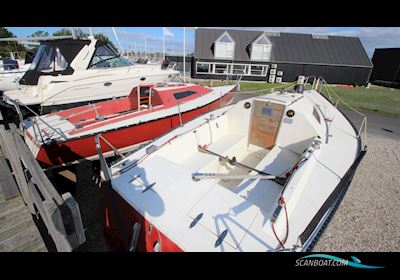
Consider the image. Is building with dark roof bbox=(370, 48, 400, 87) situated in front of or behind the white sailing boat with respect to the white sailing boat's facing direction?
in front

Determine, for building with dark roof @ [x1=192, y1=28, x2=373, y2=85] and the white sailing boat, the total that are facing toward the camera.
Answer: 1

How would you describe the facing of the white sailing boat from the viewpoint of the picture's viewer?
facing away from the viewer and to the right of the viewer

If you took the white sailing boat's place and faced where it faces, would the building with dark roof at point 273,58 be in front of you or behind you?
in front

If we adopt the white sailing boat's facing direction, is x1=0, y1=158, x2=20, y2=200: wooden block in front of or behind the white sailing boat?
behind

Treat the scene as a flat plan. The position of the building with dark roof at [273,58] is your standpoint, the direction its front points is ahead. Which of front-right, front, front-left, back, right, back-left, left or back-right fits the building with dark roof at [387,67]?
back-left

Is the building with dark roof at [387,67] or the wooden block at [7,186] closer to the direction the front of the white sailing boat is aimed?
the building with dark roof

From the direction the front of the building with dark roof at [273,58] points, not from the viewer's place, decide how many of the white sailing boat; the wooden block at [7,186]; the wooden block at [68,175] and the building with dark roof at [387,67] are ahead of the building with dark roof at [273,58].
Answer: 3

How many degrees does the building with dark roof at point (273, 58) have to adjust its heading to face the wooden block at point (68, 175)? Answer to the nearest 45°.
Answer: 0° — it already faces it

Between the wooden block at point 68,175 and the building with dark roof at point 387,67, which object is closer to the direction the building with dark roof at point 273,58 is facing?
the wooden block

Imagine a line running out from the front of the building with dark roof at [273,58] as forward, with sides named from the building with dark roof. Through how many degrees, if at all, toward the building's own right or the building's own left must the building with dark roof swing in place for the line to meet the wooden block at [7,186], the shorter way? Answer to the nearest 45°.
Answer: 0° — it already faces it

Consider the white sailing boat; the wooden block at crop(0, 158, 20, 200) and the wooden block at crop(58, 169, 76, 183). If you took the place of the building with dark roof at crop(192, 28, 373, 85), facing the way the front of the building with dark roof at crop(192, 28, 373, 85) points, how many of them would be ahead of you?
3

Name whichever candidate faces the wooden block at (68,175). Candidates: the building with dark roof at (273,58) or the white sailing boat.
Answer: the building with dark roof

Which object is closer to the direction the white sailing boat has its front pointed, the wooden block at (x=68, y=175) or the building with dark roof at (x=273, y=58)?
the building with dark roof

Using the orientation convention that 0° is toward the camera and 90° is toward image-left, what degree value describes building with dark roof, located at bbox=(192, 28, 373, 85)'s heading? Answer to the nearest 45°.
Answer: approximately 0°

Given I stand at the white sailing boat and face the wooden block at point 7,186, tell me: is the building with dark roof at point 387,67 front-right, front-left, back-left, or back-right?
back-right

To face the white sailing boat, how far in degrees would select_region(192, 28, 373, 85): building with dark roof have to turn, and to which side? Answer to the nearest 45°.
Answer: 0° — it already faces it

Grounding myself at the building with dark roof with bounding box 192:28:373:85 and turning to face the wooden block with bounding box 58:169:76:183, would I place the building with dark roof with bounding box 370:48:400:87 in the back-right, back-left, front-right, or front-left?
back-left
